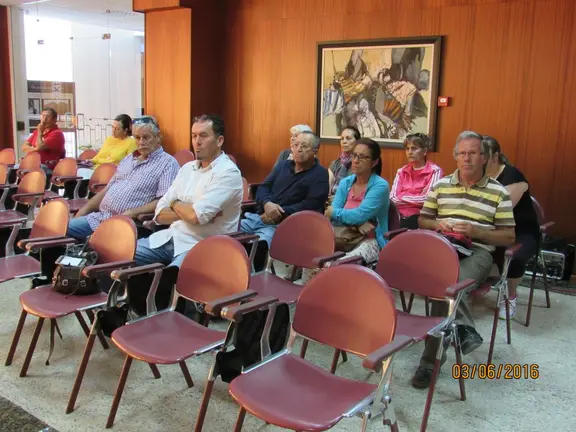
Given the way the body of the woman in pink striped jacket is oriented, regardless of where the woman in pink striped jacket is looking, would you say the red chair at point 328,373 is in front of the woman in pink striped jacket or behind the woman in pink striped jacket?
in front

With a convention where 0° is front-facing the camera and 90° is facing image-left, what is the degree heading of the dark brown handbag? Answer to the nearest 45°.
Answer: approximately 0°

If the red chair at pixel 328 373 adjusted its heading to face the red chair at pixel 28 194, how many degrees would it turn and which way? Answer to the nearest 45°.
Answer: approximately 90° to its right

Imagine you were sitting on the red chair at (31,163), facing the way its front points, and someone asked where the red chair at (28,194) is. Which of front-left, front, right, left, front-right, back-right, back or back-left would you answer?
front-left

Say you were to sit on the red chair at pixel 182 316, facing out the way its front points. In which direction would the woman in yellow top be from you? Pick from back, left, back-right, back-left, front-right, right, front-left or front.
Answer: back-right

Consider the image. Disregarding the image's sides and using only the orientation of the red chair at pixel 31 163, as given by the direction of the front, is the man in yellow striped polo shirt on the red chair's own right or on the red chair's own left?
on the red chair's own left

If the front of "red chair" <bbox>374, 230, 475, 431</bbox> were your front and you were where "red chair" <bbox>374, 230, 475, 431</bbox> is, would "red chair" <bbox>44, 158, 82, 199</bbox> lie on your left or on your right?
on your right

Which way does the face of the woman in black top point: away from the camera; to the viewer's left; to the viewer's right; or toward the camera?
to the viewer's left

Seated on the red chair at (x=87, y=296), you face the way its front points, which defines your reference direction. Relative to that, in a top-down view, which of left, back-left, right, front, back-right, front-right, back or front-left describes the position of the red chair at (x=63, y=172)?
back-right

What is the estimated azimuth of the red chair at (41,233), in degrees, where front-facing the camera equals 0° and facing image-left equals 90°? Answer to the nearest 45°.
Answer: approximately 45°

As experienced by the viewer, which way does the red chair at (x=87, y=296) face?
facing the viewer and to the left of the viewer

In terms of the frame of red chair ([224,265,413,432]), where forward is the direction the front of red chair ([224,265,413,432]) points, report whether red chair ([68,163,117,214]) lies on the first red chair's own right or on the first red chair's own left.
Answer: on the first red chair's own right

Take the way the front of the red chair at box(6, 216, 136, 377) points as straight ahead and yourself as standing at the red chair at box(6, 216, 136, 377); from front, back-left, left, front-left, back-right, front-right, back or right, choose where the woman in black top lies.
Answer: back-left

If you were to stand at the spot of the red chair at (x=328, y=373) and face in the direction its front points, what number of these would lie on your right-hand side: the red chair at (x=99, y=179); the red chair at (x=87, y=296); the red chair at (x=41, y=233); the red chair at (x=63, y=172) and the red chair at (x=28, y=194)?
5
